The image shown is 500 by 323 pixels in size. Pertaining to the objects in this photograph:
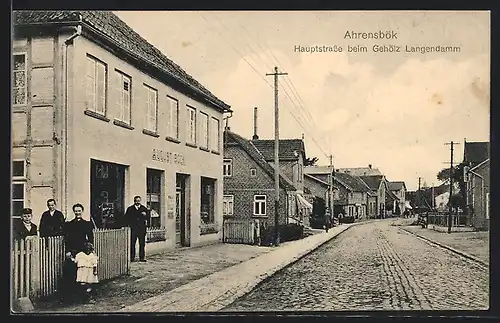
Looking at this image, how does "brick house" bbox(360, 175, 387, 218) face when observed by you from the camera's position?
facing the viewer and to the right of the viewer

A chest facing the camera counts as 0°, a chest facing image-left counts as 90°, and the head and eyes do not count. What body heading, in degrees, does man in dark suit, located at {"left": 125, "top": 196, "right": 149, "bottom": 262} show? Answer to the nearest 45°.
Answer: approximately 0°

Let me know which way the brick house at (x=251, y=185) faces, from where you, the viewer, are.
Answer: facing to the right of the viewer

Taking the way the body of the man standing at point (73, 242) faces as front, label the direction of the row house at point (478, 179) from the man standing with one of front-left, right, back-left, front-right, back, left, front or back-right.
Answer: left

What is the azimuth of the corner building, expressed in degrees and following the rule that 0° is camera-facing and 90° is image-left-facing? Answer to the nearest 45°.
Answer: approximately 315°
